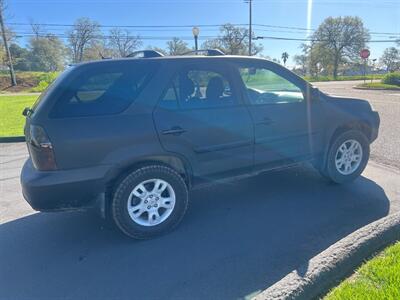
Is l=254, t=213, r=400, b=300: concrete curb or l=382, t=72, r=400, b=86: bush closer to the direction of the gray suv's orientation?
the bush

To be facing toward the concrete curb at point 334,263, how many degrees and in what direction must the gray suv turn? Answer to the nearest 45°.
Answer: approximately 90° to its right

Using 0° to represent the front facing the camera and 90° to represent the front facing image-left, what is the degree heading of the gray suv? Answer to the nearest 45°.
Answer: approximately 225°

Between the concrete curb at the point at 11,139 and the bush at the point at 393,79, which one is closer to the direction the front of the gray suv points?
the bush

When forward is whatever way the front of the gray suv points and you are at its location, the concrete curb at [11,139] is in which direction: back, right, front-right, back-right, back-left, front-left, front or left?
left

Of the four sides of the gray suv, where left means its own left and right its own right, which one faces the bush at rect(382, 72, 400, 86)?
front
